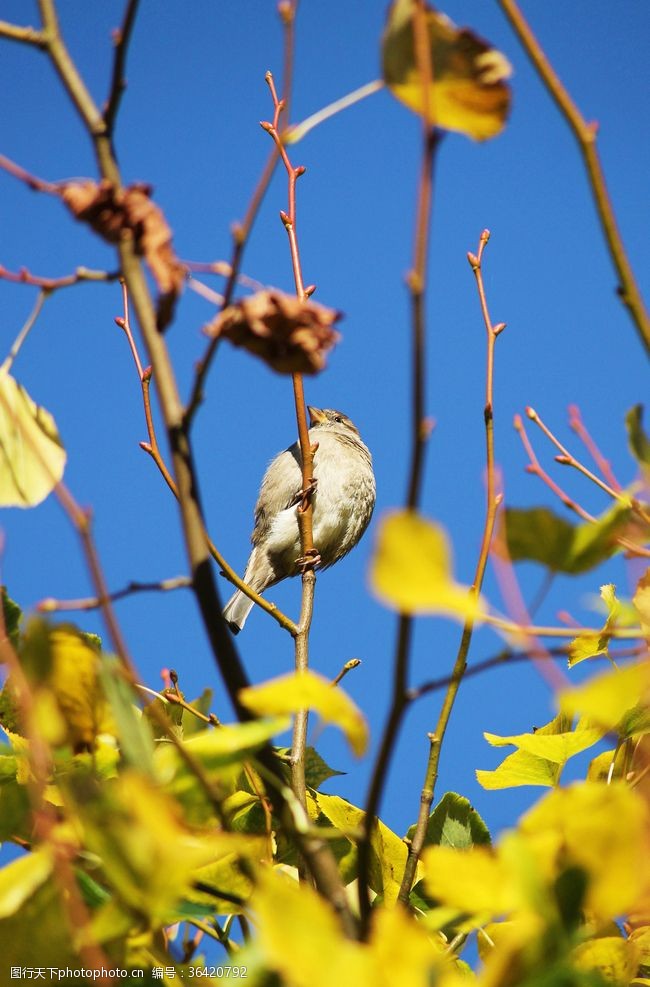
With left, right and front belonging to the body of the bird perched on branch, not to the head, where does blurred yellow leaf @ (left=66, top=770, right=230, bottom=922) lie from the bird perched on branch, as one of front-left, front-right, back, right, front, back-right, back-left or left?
front-right

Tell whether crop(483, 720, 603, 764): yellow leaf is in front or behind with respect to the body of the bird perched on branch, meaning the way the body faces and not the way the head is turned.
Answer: in front

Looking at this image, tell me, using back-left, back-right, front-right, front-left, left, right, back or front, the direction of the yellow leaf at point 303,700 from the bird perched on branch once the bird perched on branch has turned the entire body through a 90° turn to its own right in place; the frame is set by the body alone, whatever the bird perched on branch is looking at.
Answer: front-left

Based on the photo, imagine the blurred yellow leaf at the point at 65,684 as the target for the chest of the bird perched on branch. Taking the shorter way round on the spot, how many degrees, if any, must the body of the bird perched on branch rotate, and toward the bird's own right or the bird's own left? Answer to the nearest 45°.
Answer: approximately 45° to the bird's own right

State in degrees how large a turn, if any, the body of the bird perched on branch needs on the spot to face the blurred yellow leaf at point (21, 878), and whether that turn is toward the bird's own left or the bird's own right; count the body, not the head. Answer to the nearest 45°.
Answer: approximately 45° to the bird's own right

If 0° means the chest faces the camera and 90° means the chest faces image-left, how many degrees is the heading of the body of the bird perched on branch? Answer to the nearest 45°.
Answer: approximately 315°

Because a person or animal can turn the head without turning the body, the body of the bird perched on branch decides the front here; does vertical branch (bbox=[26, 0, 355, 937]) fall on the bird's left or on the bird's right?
on the bird's right
